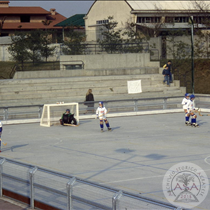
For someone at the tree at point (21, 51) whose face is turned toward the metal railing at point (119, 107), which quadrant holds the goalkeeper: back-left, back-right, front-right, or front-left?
front-right

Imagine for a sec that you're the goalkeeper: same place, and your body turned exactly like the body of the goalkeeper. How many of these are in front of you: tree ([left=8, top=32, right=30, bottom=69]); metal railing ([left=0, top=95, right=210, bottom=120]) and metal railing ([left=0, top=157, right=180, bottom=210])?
1

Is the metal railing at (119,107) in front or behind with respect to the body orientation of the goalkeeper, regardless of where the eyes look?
behind

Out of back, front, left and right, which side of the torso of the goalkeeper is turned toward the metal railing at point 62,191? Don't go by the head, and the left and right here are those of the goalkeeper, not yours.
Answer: front

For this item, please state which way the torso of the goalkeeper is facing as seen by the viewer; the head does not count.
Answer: toward the camera

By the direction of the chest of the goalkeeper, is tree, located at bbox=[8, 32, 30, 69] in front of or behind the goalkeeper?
behind
